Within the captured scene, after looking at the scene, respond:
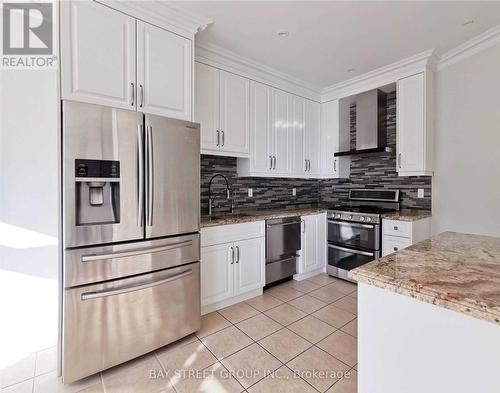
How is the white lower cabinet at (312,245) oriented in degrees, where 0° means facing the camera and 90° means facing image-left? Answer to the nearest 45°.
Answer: approximately 315°

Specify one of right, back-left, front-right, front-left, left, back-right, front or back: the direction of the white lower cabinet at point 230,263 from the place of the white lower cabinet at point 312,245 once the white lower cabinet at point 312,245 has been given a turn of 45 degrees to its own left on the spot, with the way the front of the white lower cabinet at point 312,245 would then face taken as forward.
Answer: back-right

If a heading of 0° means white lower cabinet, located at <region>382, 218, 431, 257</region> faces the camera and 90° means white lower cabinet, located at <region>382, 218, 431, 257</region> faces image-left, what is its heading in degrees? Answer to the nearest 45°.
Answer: approximately 45°

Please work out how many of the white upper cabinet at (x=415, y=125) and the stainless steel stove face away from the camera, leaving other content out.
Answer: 0

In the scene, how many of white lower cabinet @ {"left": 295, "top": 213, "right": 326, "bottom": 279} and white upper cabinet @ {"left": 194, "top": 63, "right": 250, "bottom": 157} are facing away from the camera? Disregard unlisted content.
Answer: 0
